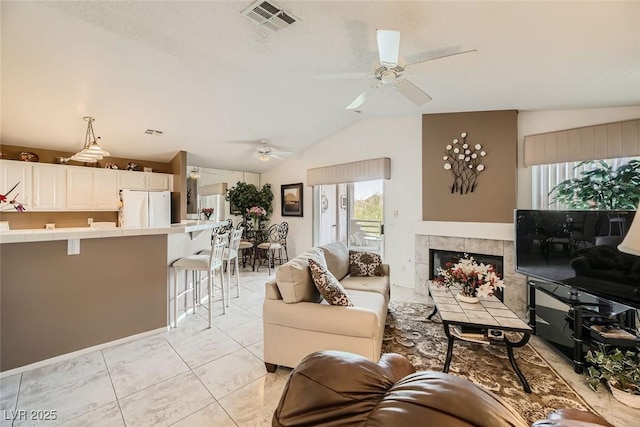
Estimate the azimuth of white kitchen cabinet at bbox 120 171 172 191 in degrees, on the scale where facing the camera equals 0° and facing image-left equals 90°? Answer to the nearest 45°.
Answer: approximately 0°

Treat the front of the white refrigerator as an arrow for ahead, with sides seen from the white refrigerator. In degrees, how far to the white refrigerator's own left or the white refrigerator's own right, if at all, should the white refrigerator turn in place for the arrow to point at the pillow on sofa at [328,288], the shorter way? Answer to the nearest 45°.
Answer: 0° — it already faces it

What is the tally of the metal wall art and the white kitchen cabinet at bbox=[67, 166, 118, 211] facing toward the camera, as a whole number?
2

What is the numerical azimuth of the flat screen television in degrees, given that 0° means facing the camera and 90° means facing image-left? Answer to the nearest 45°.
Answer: approximately 45°

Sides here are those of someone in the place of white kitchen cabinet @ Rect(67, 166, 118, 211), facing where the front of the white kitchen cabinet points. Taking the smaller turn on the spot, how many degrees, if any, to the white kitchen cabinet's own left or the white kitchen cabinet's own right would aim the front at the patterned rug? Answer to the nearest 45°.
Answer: approximately 45° to the white kitchen cabinet's own left

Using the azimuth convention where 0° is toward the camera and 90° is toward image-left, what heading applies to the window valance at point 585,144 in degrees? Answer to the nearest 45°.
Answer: approximately 45°

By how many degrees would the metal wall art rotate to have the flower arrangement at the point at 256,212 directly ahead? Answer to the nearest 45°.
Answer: approximately 90° to its right

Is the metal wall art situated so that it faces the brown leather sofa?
yes

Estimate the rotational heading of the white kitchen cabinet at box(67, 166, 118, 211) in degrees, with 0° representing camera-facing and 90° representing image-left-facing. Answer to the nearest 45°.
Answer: approximately 0°
